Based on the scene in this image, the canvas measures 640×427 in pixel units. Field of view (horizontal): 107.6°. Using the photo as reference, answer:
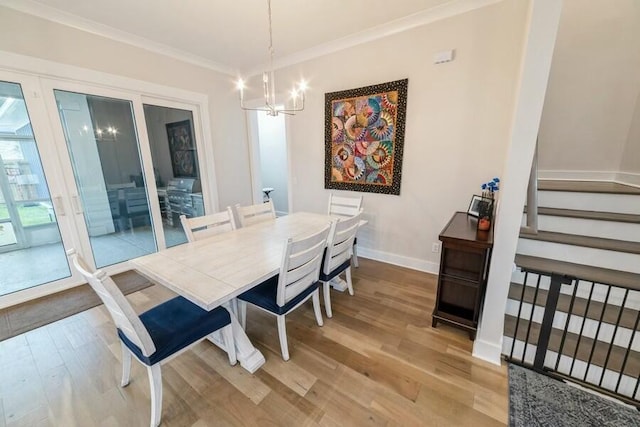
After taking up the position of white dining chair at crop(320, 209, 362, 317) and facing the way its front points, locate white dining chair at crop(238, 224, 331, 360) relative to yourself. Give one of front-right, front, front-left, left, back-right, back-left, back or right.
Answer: left

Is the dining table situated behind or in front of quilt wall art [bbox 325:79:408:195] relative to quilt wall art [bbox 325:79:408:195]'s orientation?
in front

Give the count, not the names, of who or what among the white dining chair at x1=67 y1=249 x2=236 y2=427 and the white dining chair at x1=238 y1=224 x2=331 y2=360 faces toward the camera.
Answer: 0

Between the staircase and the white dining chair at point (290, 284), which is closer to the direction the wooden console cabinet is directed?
the white dining chair

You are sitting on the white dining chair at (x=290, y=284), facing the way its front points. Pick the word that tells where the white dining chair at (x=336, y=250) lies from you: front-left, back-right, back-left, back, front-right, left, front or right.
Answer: right

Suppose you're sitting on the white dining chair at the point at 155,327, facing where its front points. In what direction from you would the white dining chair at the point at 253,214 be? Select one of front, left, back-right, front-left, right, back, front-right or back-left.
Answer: front

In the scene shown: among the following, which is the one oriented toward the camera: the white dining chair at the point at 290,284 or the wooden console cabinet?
the wooden console cabinet

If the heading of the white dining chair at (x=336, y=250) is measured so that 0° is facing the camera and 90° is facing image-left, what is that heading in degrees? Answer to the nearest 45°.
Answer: approximately 135°

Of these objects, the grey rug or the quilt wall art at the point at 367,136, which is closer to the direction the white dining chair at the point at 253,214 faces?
the grey rug

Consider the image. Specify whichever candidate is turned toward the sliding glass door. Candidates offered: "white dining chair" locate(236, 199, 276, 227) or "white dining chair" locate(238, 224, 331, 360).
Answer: "white dining chair" locate(238, 224, 331, 360)

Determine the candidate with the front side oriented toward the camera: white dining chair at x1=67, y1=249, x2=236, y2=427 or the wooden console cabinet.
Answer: the wooden console cabinet

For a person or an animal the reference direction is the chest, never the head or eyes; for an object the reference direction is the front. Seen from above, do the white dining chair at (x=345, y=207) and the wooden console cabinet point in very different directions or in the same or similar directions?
same or similar directions

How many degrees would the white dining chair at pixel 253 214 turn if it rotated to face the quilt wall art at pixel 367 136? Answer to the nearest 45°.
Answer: approximately 45° to its left

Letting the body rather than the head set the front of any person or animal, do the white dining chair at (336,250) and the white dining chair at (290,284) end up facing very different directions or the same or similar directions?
same or similar directions

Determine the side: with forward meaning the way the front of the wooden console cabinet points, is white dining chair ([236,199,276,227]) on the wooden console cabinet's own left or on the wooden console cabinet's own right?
on the wooden console cabinet's own right

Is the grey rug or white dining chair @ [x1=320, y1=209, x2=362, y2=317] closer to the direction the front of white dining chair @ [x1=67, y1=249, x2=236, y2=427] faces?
the white dining chair

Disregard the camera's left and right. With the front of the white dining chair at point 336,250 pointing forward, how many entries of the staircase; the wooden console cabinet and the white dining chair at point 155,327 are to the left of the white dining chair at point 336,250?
1

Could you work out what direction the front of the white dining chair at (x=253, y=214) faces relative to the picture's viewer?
facing the viewer and to the right of the viewer
